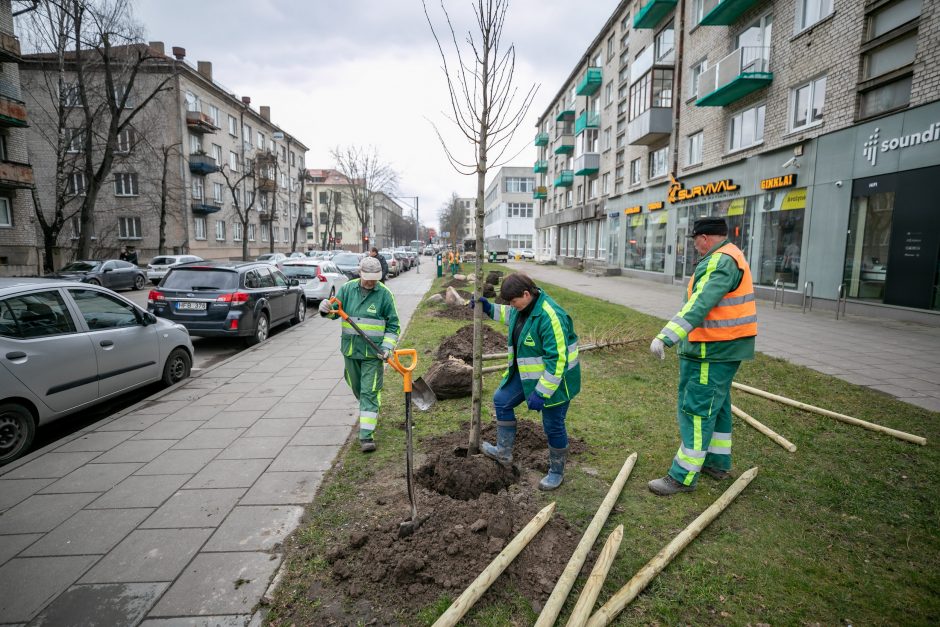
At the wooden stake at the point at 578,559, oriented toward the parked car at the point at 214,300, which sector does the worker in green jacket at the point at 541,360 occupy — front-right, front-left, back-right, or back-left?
front-right

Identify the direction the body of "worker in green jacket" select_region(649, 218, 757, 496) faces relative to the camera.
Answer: to the viewer's left

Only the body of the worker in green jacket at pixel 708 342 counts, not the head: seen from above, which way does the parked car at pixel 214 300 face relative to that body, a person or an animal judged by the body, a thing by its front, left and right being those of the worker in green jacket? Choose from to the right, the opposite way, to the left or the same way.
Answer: to the right

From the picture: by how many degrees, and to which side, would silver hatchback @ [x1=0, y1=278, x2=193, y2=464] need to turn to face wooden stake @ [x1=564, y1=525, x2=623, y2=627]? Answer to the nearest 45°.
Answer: approximately 90° to its right

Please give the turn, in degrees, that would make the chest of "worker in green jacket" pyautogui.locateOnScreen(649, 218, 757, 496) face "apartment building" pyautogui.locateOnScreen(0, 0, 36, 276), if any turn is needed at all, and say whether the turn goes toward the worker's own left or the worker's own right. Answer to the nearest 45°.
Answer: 0° — they already face it

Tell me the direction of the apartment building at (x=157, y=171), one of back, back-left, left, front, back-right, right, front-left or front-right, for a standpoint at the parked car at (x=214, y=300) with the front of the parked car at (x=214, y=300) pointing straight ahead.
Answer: front-left

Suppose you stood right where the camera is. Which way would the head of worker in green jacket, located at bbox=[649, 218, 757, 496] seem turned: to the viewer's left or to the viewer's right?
to the viewer's left

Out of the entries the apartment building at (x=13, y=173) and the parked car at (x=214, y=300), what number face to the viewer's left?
0

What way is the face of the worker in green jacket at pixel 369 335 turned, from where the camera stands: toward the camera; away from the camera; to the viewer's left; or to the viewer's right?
toward the camera

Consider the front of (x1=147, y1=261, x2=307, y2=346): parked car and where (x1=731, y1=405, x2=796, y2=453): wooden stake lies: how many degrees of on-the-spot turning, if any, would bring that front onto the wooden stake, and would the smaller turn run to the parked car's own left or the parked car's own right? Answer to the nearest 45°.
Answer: approximately 90° to the parked car's own right

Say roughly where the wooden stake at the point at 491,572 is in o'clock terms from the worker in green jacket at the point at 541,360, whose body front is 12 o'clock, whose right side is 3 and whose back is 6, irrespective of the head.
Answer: The wooden stake is roughly at 11 o'clock from the worker in green jacket.

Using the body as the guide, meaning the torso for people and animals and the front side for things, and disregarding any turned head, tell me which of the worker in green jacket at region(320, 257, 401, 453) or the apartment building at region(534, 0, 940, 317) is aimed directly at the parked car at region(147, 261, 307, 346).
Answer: the apartment building

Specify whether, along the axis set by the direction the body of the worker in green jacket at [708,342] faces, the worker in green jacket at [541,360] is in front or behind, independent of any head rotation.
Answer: in front

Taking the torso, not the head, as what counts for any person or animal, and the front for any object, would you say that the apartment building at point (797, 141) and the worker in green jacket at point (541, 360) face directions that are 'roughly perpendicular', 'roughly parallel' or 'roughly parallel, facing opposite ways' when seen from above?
roughly parallel

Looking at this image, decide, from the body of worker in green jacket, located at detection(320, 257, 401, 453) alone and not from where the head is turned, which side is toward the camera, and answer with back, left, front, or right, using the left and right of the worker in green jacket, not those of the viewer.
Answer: front

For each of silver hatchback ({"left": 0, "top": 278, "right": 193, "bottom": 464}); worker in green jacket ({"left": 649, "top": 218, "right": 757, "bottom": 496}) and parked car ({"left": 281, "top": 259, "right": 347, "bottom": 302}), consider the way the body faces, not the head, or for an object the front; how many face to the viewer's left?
1

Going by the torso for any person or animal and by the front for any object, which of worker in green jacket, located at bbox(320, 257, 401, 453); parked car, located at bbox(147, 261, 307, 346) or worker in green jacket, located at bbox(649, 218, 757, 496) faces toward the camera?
worker in green jacket, located at bbox(320, 257, 401, 453)

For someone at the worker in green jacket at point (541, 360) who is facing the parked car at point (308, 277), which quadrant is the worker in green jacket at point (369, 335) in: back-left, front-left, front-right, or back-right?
front-left

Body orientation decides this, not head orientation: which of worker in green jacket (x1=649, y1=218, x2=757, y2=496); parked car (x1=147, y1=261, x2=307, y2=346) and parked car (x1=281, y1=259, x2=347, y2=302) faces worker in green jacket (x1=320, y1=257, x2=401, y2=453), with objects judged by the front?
worker in green jacket (x1=649, y1=218, x2=757, y2=496)

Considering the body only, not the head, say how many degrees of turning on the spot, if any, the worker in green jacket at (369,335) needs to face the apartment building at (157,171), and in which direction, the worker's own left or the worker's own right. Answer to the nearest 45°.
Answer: approximately 180°

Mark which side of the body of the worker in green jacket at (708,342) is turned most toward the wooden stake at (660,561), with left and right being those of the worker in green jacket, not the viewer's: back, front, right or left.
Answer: left
